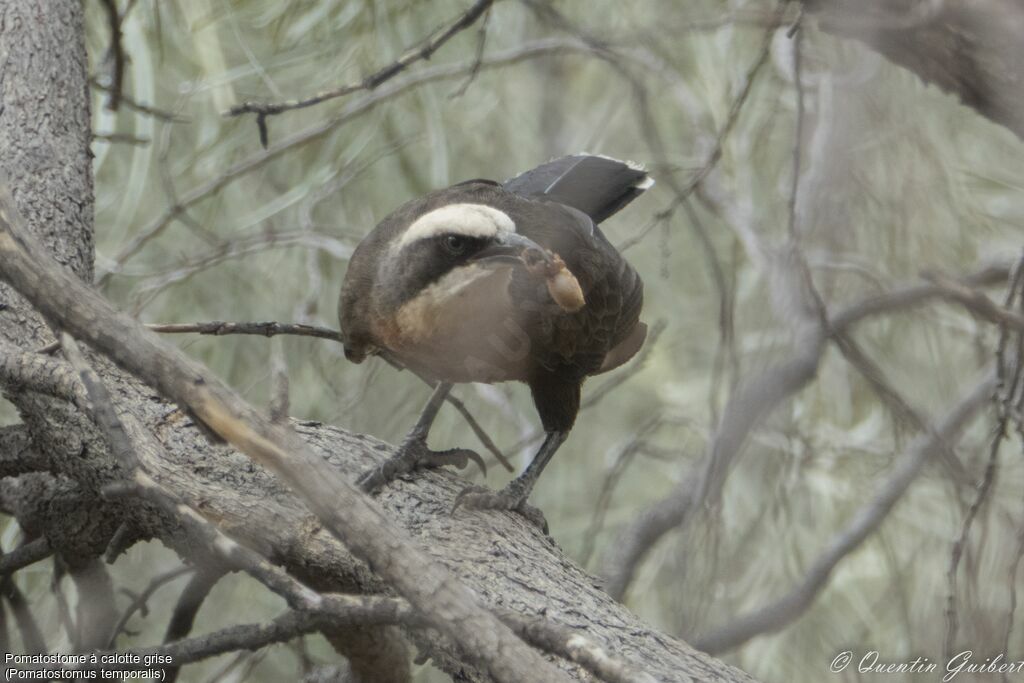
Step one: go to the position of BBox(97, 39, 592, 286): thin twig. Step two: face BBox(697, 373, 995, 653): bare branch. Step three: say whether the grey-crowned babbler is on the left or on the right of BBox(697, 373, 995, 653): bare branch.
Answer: right

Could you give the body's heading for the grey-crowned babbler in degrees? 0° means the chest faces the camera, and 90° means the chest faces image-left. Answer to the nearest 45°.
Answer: approximately 45°

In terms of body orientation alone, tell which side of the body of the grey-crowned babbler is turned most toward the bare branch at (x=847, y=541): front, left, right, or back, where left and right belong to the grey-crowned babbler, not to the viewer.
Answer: back
